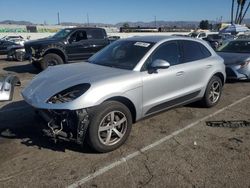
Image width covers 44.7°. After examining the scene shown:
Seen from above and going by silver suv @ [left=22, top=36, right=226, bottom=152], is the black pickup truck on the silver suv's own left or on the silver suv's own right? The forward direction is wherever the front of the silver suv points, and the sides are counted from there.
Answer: on the silver suv's own right

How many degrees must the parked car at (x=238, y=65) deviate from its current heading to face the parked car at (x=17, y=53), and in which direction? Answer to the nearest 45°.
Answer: approximately 45° to its right

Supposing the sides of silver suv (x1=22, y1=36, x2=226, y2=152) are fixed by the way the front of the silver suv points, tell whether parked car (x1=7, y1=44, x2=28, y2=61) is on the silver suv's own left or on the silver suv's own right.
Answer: on the silver suv's own right

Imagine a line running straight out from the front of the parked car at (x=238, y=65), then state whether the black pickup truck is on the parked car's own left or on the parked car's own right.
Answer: on the parked car's own right

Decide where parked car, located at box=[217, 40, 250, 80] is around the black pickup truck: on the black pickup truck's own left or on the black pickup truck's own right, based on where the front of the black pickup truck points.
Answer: on the black pickup truck's own left

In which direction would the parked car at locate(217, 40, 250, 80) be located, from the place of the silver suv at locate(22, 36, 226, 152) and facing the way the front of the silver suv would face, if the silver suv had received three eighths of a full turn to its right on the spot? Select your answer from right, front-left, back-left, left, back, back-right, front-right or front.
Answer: front-right

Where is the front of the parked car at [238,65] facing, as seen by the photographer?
facing the viewer and to the left of the viewer

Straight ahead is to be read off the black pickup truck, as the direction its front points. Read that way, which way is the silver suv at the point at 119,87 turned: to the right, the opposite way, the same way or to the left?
the same way
